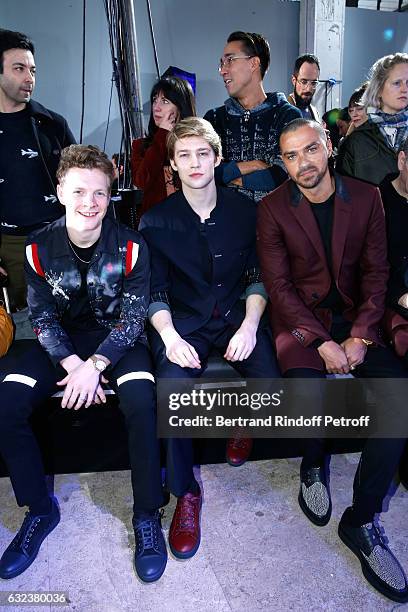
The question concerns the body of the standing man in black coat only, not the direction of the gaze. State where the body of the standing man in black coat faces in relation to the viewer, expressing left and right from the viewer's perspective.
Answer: facing the viewer

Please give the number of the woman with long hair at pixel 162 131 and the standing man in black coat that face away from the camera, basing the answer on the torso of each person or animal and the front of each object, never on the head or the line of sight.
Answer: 0

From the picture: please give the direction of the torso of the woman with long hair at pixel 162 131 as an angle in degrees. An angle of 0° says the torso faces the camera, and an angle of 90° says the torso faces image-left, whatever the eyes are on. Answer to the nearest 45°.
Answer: approximately 45°

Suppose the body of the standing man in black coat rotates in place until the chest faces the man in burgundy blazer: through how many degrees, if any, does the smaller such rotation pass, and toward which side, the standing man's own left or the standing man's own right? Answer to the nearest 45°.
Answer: approximately 45° to the standing man's own left

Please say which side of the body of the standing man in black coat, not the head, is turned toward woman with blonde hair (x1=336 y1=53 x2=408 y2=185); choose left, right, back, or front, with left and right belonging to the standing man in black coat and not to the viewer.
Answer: left

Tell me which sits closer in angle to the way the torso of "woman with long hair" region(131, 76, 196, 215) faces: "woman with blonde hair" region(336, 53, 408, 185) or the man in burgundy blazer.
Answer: the man in burgundy blazer

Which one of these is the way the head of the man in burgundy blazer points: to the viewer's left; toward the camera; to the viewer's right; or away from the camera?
toward the camera

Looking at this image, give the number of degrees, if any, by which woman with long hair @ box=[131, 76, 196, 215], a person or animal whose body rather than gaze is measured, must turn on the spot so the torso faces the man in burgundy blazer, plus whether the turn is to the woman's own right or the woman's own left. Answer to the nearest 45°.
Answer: approximately 90° to the woman's own left

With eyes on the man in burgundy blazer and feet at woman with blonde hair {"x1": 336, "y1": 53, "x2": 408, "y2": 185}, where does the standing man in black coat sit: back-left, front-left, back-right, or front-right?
front-right

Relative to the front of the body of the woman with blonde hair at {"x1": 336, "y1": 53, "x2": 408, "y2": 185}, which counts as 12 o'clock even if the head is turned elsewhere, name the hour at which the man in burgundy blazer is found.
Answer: The man in burgundy blazer is roughly at 2 o'clock from the woman with blonde hair.

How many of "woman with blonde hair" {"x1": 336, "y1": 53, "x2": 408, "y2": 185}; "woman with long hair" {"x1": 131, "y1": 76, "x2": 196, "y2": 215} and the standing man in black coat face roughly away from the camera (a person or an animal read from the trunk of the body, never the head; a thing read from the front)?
0

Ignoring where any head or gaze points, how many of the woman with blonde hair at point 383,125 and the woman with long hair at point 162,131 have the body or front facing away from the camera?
0

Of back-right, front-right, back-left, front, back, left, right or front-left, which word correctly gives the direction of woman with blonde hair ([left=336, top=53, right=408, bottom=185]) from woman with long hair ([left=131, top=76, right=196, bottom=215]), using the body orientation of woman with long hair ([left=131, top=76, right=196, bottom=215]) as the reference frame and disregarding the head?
back-left

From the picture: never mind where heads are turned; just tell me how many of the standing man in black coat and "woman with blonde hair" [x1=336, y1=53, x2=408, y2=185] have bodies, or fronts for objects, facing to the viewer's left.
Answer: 0

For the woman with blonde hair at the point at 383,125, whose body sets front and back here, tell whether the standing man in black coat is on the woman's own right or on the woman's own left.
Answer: on the woman's own right
